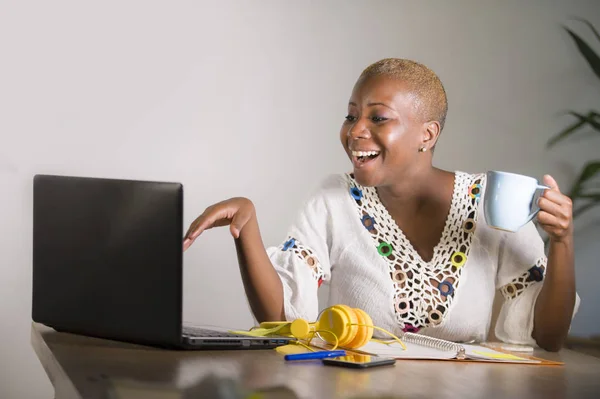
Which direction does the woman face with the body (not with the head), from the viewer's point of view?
toward the camera

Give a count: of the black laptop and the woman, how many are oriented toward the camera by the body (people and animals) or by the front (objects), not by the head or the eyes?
1

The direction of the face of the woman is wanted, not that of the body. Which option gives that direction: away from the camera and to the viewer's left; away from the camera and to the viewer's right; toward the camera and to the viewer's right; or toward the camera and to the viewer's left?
toward the camera and to the viewer's left

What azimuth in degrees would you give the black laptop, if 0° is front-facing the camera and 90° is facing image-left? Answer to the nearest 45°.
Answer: approximately 225°

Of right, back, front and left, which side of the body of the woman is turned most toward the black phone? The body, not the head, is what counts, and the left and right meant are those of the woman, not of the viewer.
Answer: front

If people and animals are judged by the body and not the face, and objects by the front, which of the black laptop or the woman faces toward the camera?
the woman

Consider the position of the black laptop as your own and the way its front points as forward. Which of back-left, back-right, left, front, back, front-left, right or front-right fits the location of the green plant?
front

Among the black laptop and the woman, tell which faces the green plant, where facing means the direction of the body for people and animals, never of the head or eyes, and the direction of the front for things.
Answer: the black laptop

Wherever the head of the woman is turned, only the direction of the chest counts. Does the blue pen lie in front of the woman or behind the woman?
in front
